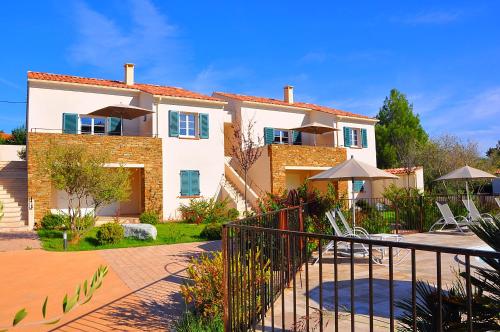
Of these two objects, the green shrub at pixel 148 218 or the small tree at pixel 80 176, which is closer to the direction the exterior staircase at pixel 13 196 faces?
the small tree

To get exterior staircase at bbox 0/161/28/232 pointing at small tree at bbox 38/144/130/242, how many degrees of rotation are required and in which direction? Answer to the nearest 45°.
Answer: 0° — it already faces it

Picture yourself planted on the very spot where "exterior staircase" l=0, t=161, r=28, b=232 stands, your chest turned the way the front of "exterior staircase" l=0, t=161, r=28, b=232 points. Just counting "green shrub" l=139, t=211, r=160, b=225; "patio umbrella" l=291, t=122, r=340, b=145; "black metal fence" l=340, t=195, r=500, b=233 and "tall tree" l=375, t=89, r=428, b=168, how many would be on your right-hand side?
0

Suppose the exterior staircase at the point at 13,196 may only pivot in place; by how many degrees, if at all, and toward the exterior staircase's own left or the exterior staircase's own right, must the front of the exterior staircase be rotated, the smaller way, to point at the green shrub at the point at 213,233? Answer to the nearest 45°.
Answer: approximately 45° to the exterior staircase's own left

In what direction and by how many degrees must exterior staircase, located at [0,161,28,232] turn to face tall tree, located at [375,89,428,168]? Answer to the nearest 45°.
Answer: approximately 90° to its left

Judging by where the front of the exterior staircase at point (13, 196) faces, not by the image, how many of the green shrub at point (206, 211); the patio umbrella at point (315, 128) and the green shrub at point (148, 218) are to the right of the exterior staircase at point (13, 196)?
0

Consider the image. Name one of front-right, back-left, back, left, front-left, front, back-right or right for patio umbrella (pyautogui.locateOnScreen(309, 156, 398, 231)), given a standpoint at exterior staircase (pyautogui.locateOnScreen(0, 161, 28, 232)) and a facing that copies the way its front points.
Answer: front-left

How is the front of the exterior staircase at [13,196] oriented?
toward the camera

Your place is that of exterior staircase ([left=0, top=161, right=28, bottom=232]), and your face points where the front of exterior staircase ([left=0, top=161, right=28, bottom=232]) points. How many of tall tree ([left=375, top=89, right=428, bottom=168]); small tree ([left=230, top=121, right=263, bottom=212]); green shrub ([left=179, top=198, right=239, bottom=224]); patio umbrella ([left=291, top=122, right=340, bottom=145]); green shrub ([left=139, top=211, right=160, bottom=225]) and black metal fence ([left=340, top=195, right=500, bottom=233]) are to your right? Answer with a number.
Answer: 0

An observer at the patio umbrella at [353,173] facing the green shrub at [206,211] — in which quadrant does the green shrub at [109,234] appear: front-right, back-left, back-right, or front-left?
front-left

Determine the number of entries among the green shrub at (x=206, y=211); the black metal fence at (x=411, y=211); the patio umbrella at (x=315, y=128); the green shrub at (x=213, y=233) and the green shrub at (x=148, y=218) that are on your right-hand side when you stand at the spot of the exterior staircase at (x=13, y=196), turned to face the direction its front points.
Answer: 0

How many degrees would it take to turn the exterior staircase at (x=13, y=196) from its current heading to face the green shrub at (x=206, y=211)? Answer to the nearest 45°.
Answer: approximately 90° to its left

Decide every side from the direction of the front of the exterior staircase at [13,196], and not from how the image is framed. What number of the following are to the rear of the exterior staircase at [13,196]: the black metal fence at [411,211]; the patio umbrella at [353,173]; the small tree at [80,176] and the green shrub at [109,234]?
0

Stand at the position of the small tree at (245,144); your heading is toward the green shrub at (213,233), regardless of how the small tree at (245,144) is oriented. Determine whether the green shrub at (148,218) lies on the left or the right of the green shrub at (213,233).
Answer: right

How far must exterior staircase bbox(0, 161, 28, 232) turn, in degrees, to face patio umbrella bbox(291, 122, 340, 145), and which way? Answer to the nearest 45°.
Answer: approximately 90° to its left

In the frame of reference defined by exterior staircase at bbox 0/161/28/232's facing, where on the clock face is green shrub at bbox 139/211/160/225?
The green shrub is roughly at 10 o'clock from the exterior staircase.

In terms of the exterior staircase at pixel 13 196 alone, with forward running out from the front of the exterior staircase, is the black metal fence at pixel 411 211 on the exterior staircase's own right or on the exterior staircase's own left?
on the exterior staircase's own left

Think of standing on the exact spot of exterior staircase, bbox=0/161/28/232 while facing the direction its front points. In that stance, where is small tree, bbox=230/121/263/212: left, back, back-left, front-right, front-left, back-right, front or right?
left

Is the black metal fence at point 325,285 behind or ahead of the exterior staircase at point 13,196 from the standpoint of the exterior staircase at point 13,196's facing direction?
ahead

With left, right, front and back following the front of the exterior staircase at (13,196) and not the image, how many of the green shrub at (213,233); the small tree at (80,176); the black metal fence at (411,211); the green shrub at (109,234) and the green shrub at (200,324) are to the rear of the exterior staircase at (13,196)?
0
